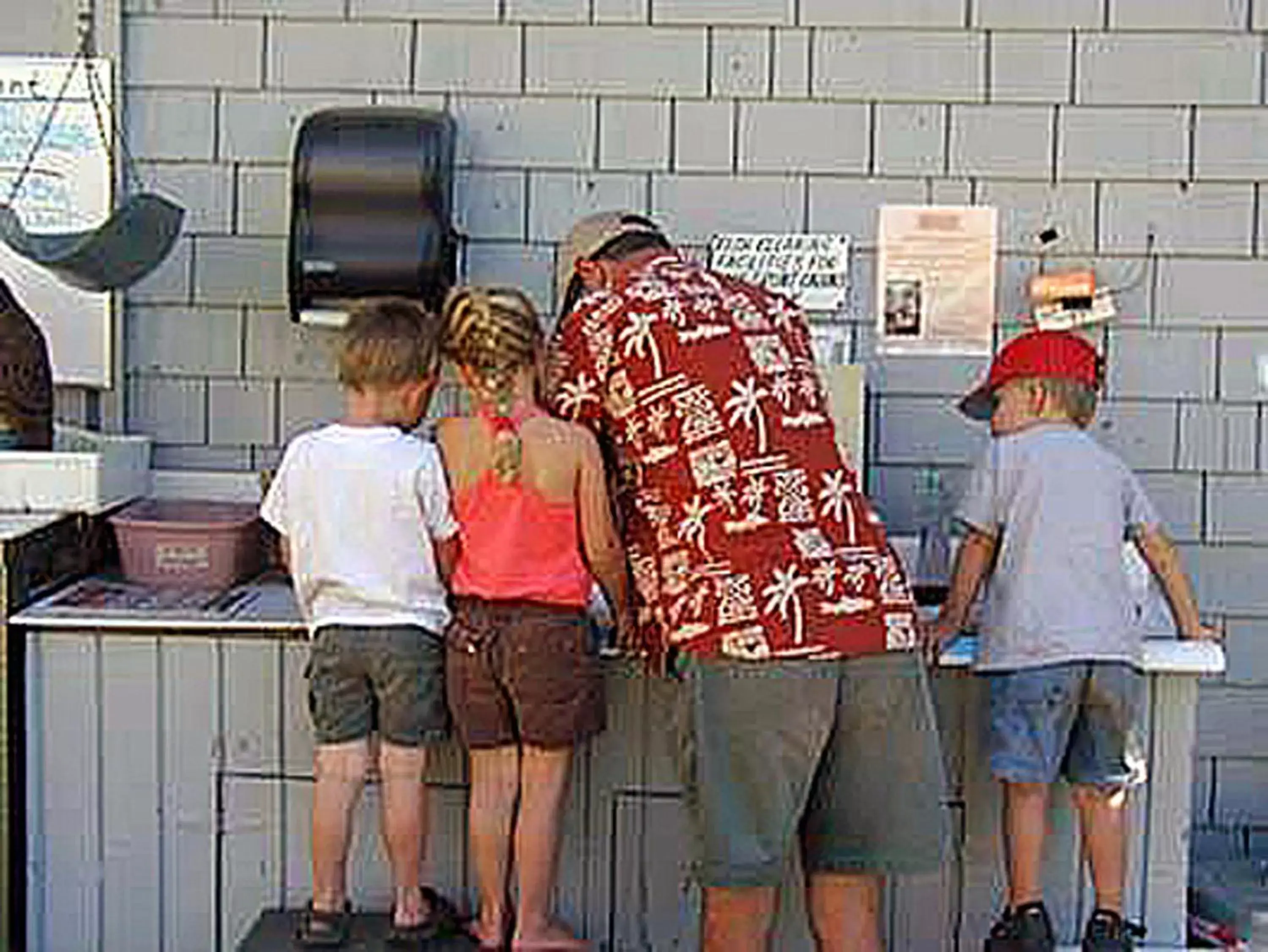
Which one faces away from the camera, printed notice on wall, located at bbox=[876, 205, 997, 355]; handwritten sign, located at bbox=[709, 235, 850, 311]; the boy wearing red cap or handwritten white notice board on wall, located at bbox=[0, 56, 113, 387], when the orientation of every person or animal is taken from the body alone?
the boy wearing red cap

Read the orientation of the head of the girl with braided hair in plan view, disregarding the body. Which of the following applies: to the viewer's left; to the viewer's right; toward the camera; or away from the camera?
away from the camera

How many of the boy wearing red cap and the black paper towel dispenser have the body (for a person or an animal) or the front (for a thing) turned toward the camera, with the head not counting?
1

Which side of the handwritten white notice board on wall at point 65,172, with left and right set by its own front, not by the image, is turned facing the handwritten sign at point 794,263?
left

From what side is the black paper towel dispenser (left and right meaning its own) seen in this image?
front

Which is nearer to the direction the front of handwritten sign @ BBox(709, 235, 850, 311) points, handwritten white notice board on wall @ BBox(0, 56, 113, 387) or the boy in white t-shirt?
the boy in white t-shirt

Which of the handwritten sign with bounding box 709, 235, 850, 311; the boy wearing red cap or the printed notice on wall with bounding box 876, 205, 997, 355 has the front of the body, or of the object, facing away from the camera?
the boy wearing red cap

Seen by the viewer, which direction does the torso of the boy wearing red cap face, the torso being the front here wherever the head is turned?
away from the camera

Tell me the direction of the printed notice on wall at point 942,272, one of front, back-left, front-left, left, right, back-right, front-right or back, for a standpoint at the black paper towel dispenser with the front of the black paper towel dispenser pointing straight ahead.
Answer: left

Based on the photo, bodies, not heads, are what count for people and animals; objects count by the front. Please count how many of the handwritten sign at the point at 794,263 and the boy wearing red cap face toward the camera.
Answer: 1

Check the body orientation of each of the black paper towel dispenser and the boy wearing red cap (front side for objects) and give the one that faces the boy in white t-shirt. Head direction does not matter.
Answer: the black paper towel dispenser
